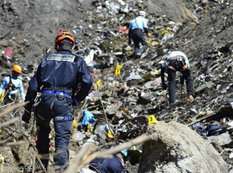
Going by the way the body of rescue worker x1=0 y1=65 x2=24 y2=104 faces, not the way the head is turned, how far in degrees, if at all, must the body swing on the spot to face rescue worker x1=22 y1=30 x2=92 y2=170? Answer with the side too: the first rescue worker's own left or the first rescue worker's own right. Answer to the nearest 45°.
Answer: approximately 45° to the first rescue worker's own right

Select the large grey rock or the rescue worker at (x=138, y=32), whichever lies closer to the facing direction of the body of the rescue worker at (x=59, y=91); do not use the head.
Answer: the rescue worker

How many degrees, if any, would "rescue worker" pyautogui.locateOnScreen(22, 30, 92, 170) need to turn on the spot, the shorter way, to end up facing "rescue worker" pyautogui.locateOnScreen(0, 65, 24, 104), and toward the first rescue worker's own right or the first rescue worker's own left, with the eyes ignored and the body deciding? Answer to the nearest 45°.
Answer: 0° — they already face them

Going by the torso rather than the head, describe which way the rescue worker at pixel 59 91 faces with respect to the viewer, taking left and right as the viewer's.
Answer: facing away from the viewer

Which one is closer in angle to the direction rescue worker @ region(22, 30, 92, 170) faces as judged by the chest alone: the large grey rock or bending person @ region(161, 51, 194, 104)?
the bending person

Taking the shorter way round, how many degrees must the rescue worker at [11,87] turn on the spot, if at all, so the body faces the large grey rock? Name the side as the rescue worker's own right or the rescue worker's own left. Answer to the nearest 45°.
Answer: approximately 45° to the rescue worker's own left

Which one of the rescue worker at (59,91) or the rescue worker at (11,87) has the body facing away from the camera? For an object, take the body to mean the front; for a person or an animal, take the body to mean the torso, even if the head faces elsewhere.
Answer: the rescue worker at (59,91)

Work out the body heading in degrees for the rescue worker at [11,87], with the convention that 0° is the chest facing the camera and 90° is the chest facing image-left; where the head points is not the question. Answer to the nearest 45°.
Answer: approximately 315°

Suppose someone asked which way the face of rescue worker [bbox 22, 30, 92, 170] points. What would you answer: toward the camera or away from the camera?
away from the camera
